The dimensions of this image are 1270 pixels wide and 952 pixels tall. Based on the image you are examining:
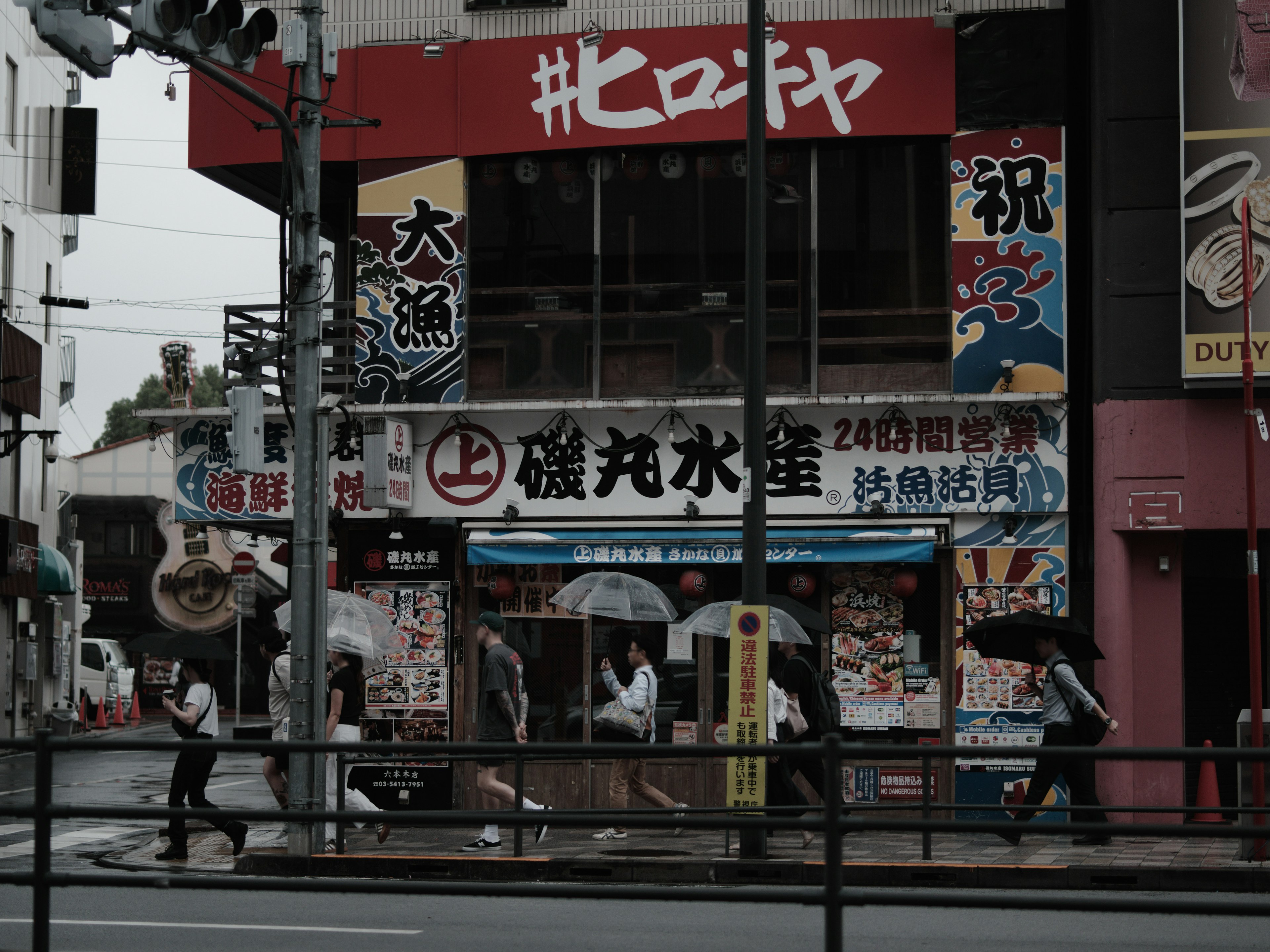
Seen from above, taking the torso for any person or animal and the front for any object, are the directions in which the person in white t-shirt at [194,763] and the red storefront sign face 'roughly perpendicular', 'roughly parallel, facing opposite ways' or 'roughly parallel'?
roughly perpendicular

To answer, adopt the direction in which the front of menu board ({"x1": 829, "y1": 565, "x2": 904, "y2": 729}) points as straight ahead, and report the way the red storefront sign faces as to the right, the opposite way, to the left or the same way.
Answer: the same way

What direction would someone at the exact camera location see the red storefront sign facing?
facing the viewer

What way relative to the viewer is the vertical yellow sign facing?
toward the camera

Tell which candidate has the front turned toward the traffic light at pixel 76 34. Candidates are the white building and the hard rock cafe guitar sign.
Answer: the hard rock cafe guitar sign

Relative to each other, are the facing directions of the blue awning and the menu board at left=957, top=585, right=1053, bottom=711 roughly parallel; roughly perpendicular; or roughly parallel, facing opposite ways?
roughly parallel

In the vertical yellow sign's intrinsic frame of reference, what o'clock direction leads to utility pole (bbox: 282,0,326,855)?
The utility pole is roughly at 3 o'clock from the vertical yellow sign.

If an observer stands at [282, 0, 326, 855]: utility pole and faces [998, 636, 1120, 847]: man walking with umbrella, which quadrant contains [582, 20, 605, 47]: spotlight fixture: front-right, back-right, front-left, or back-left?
front-left

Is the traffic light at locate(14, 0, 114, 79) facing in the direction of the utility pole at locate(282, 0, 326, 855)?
no

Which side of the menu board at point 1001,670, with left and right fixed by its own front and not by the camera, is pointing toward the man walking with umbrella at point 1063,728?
front

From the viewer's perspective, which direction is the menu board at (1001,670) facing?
toward the camera

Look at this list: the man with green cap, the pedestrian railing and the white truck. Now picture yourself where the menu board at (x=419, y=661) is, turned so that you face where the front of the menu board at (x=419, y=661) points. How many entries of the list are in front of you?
2
